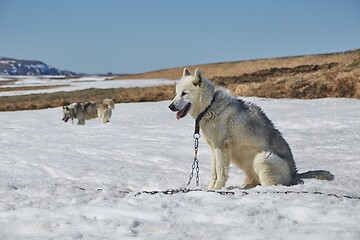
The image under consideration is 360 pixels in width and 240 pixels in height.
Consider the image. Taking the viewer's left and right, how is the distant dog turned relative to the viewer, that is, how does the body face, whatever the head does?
facing to the left of the viewer

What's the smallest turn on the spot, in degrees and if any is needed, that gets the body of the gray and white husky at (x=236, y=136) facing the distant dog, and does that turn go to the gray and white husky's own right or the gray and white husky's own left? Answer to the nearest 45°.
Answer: approximately 45° to the gray and white husky's own right

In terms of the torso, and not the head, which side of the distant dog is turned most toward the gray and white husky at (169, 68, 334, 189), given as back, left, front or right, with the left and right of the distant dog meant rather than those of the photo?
left

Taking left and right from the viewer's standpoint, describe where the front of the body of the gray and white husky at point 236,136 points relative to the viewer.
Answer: facing to the left of the viewer

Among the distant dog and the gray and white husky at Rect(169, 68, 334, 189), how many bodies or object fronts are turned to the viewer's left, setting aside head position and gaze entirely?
2
